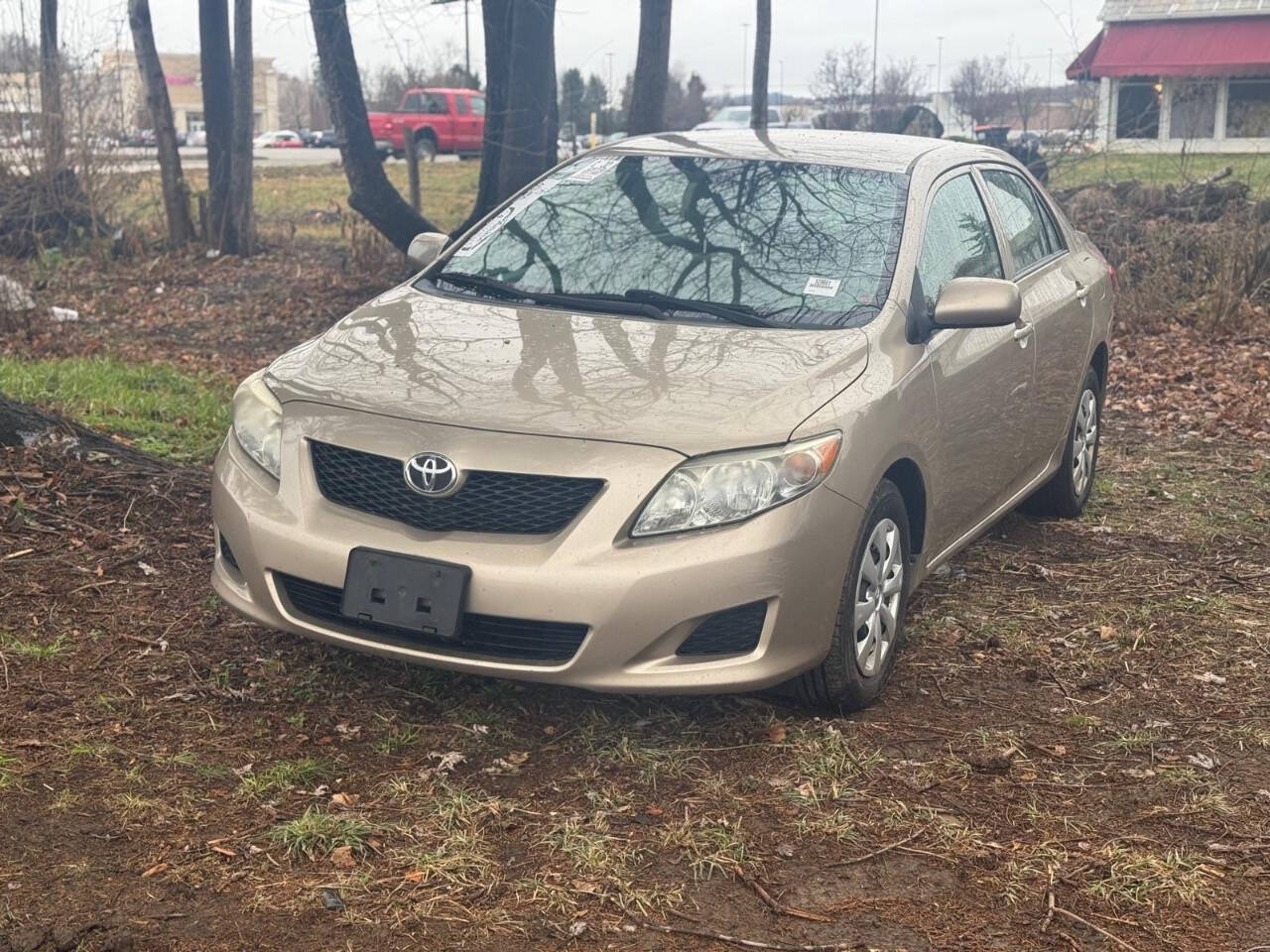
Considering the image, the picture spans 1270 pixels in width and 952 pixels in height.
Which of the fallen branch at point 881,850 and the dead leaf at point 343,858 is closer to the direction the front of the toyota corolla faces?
the dead leaf

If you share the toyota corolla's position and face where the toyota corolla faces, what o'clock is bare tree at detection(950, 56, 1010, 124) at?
The bare tree is roughly at 5 o'clock from the toyota corolla.

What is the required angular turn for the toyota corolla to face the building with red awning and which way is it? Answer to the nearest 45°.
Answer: approximately 135° to its right

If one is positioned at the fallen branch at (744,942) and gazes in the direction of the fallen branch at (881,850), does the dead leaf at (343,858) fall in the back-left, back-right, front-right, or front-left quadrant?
back-left

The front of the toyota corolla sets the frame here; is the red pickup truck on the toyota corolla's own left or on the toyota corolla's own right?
on the toyota corolla's own right

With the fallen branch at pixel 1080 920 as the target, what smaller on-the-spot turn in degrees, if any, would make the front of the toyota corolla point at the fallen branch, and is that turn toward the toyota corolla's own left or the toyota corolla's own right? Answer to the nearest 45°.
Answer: approximately 90° to the toyota corolla's own left

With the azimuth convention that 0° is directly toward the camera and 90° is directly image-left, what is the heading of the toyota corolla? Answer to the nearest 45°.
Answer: approximately 45°

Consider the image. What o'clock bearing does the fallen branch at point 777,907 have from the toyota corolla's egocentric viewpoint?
The fallen branch is roughly at 10 o'clock from the toyota corolla.

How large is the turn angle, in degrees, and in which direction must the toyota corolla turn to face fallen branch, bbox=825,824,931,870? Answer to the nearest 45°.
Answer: approximately 90° to its left

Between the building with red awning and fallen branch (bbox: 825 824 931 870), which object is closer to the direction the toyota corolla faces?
the fallen branch

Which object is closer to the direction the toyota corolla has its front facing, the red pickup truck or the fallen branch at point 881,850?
the fallen branch
